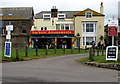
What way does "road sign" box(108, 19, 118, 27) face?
toward the camera

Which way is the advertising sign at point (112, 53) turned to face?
toward the camera

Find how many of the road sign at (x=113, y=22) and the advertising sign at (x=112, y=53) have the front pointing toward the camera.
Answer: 2
